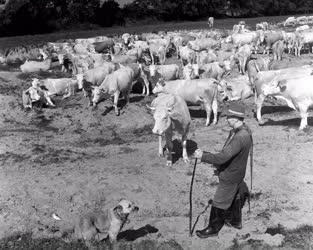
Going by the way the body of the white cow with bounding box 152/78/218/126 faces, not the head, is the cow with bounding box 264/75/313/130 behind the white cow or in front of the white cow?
behind

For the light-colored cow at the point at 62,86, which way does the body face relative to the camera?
to the viewer's left

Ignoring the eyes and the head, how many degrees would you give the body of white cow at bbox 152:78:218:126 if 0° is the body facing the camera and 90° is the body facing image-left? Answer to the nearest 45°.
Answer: approximately 90°

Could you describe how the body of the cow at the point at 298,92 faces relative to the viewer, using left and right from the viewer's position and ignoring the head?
facing to the left of the viewer

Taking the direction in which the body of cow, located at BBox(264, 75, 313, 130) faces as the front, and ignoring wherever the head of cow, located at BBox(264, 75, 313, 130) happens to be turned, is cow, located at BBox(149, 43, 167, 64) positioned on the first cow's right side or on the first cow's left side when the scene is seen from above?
on the first cow's right side

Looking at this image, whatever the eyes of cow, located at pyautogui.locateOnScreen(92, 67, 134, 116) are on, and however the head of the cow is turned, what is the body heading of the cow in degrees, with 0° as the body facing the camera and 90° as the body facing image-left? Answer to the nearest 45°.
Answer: approximately 45°

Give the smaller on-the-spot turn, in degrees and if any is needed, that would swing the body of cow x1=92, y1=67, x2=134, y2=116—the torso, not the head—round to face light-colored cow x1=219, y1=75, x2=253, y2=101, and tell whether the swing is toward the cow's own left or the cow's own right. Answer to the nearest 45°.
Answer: approximately 135° to the cow's own left

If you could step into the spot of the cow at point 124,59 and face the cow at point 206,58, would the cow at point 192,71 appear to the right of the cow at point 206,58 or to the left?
right

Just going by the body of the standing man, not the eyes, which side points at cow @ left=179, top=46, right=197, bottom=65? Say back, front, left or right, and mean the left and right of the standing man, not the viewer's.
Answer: right
